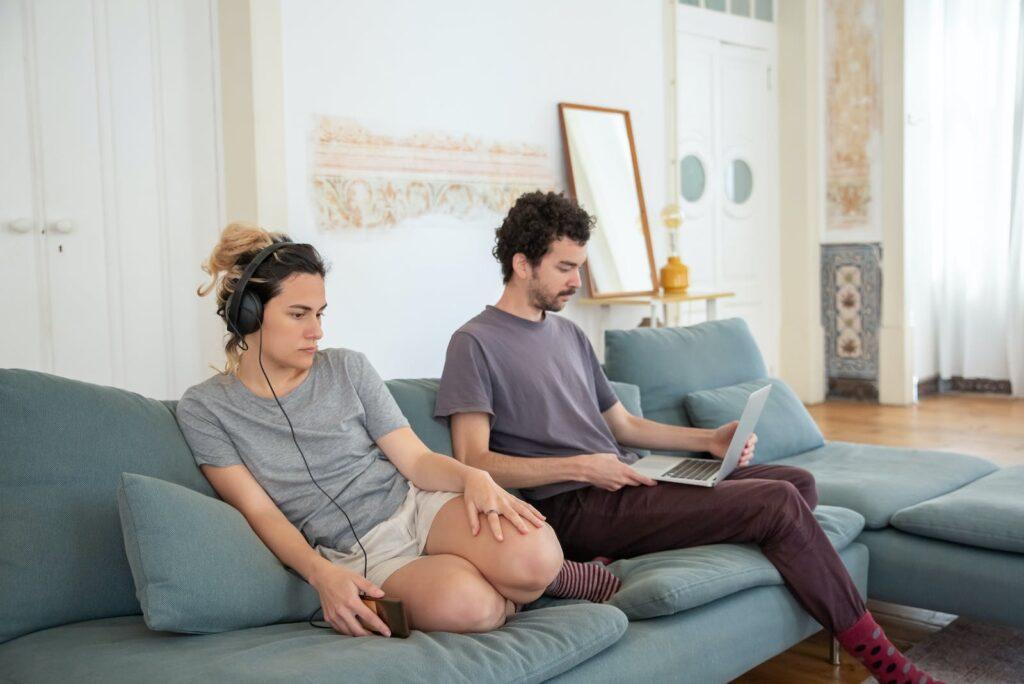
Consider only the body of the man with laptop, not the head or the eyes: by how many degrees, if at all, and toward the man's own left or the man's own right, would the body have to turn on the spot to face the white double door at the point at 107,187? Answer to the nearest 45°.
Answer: approximately 180°

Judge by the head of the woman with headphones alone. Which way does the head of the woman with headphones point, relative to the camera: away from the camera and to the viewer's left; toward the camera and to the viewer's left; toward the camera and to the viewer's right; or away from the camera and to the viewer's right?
toward the camera and to the viewer's right

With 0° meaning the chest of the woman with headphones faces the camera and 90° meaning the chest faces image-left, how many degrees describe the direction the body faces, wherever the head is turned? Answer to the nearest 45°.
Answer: approximately 315°

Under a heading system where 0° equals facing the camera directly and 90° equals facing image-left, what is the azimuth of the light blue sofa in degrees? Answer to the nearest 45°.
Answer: approximately 315°

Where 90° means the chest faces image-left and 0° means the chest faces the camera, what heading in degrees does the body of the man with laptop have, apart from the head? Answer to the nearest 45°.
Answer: approximately 315°

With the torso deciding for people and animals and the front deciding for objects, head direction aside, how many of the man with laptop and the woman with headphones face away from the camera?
0

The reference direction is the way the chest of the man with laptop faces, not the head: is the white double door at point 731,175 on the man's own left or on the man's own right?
on the man's own left

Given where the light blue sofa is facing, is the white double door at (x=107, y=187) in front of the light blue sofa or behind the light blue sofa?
behind

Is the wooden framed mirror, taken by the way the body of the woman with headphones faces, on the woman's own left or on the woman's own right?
on the woman's own left

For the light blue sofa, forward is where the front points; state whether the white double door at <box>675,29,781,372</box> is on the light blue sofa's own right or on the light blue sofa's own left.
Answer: on the light blue sofa's own left
